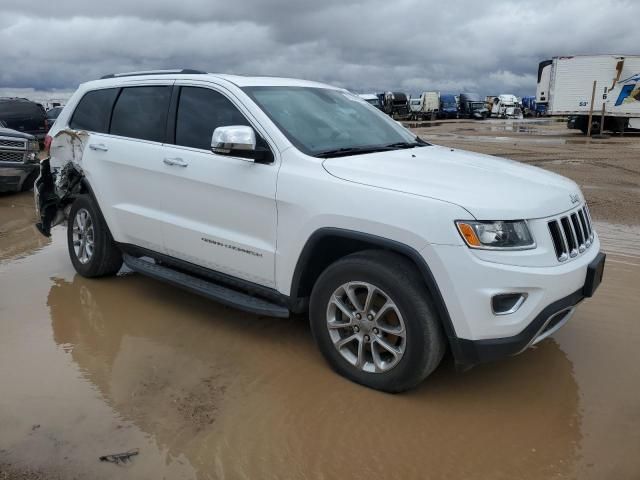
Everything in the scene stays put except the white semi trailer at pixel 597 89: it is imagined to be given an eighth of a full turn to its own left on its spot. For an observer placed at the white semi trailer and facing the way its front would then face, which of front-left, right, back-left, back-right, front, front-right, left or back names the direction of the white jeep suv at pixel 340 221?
front-left

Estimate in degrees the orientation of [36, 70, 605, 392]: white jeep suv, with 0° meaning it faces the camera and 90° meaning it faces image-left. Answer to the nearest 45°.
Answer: approximately 315°

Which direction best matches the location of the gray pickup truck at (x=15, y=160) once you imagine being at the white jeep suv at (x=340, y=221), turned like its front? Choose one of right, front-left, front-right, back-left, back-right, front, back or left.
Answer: back

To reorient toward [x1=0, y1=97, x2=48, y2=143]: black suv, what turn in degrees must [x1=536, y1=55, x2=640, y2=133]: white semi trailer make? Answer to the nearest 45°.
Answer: approximately 45° to its left

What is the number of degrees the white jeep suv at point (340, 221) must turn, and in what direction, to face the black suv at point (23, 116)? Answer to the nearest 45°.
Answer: approximately 180°

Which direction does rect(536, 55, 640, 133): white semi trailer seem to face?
to the viewer's left
